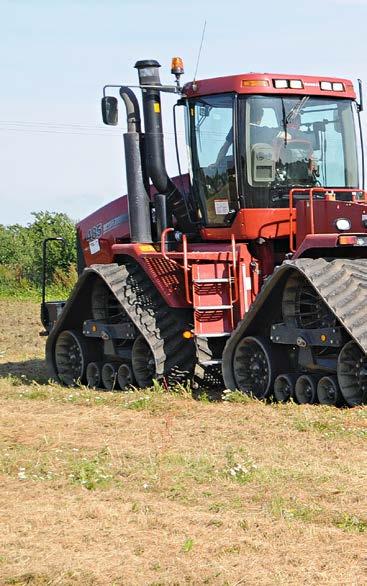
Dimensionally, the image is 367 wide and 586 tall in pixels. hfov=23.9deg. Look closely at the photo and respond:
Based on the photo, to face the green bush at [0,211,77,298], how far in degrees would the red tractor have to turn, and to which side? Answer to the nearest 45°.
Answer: approximately 45° to its right

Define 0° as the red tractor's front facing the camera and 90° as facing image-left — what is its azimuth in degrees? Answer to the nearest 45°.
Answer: approximately 135°
